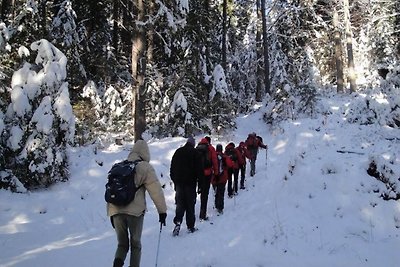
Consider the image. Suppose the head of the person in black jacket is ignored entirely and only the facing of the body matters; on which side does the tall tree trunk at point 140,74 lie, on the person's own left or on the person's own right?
on the person's own left

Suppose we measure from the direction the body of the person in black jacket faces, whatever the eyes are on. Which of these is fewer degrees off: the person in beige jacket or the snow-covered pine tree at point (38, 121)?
the snow-covered pine tree

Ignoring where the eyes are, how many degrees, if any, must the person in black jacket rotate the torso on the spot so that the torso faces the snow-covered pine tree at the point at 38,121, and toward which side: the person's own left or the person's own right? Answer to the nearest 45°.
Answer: approximately 90° to the person's own left

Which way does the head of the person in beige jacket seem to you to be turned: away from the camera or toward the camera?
away from the camera

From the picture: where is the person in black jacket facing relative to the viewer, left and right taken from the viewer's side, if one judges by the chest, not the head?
facing away from the viewer and to the right of the viewer

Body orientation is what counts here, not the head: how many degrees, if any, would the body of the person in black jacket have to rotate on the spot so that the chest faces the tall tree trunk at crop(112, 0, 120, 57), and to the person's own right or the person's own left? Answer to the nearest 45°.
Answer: approximately 45° to the person's own left

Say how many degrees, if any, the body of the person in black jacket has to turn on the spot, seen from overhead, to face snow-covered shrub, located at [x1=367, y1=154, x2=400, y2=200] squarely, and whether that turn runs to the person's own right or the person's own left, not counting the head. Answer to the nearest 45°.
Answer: approximately 45° to the person's own right

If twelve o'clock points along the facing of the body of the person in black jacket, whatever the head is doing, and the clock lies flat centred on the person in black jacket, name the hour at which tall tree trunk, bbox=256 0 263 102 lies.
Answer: The tall tree trunk is roughly at 11 o'clock from the person in black jacket.
